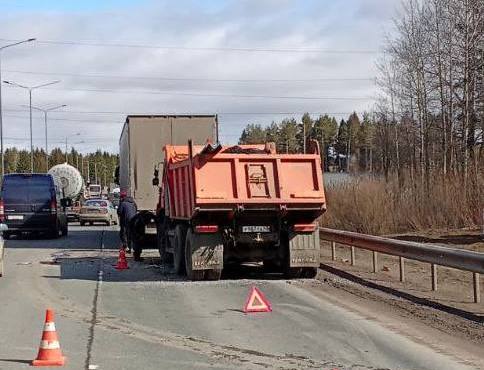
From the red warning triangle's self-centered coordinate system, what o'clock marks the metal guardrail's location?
The metal guardrail is roughly at 8 o'clock from the red warning triangle.

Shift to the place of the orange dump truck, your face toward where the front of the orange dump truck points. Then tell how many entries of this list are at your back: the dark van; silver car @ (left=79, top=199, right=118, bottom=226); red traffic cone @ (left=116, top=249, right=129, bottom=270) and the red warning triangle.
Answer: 1

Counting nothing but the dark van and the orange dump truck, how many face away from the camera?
2

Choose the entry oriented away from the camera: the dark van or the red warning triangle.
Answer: the dark van

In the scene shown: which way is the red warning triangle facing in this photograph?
toward the camera

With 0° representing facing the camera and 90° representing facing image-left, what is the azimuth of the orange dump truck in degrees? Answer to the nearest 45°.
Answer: approximately 180°

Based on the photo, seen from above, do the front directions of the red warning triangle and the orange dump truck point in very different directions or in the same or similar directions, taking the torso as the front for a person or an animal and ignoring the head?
very different directions

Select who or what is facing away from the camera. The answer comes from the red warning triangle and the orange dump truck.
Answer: the orange dump truck

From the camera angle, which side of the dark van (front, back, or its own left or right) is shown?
back

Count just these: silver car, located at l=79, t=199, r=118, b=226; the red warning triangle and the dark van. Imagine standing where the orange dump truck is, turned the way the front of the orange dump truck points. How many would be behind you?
1

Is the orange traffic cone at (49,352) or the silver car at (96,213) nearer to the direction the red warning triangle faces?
the orange traffic cone

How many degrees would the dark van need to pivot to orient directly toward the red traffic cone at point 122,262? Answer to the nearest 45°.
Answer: approximately 180°
